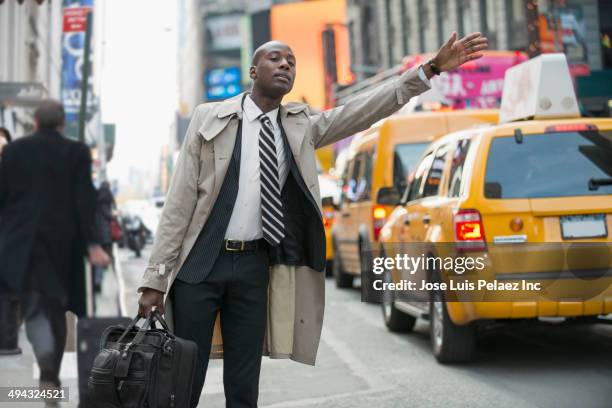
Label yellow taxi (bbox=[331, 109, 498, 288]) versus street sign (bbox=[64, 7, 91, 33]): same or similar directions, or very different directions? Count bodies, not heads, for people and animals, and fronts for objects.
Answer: very different directions

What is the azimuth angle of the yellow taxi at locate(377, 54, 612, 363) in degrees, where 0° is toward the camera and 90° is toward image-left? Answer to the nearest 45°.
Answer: approximately 135°

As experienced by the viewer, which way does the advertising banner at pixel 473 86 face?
facing the viewer

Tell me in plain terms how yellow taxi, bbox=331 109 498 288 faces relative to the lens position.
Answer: facing away from the viewer and to the left of the viewer

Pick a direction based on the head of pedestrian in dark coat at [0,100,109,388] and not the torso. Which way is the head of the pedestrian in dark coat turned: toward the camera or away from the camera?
away from the camera

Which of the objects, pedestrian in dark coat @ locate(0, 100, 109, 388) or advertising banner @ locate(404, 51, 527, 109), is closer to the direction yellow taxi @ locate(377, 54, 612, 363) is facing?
the advertising banner

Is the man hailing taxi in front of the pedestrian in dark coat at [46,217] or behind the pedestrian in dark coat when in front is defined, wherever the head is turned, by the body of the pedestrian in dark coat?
behind

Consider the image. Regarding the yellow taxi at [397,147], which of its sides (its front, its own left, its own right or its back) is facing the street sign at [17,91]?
left

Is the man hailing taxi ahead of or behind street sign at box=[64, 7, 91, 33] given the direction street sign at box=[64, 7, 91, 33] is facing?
ahead

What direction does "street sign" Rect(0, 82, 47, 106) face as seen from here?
toward the camera

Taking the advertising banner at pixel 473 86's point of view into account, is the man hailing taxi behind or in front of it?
in front

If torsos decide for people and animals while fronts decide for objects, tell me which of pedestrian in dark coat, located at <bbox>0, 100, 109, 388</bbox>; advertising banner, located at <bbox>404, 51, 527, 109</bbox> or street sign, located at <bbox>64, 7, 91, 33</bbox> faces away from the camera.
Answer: the pedestrian in dark coat

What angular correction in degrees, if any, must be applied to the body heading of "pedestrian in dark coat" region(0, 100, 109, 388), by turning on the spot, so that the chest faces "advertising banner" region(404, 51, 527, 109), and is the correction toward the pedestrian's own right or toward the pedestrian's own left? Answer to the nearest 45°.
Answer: approximately 45° to the pedestrian's own right

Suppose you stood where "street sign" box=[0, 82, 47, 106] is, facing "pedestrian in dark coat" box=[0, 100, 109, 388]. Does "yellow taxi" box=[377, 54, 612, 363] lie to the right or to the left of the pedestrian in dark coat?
left

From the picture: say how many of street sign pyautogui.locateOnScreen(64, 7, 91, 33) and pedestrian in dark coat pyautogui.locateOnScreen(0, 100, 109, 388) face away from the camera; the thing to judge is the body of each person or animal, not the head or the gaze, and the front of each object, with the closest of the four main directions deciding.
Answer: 1

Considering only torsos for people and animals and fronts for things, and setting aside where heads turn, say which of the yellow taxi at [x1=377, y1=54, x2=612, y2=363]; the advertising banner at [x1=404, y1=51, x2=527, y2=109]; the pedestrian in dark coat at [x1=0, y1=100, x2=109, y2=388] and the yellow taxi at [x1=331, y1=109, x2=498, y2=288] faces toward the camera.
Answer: the advertising banner

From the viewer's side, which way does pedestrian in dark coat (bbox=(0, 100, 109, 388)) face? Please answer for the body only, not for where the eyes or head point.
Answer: away from the camera
